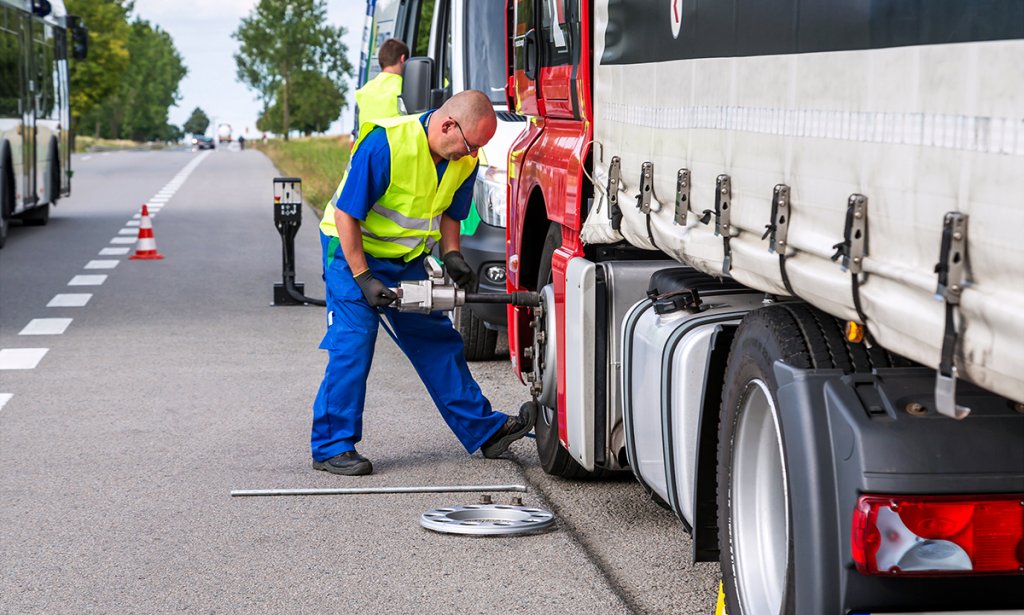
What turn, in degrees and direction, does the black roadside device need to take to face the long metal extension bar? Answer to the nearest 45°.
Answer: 0° — it already faces it

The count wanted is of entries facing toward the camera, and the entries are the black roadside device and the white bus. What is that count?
1

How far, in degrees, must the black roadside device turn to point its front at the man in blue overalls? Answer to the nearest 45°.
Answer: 0° — it already faces them

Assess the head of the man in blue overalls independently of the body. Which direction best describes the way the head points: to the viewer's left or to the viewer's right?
to the viewer's right

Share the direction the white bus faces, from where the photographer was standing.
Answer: facing away from the viewer and to the right of the viewer

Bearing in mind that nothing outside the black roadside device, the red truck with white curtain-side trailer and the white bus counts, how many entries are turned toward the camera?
1

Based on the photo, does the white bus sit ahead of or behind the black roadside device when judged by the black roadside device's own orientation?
behind

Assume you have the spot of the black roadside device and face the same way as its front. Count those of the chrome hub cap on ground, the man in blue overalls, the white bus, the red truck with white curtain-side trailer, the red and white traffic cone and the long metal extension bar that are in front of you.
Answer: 4

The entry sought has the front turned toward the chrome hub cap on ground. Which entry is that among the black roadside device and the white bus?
the black roadside device

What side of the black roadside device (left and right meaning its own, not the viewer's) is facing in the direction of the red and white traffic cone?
back

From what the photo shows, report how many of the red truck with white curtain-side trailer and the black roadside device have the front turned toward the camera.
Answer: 1

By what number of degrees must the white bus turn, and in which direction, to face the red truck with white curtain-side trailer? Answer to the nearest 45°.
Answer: approximately 135° to its right
